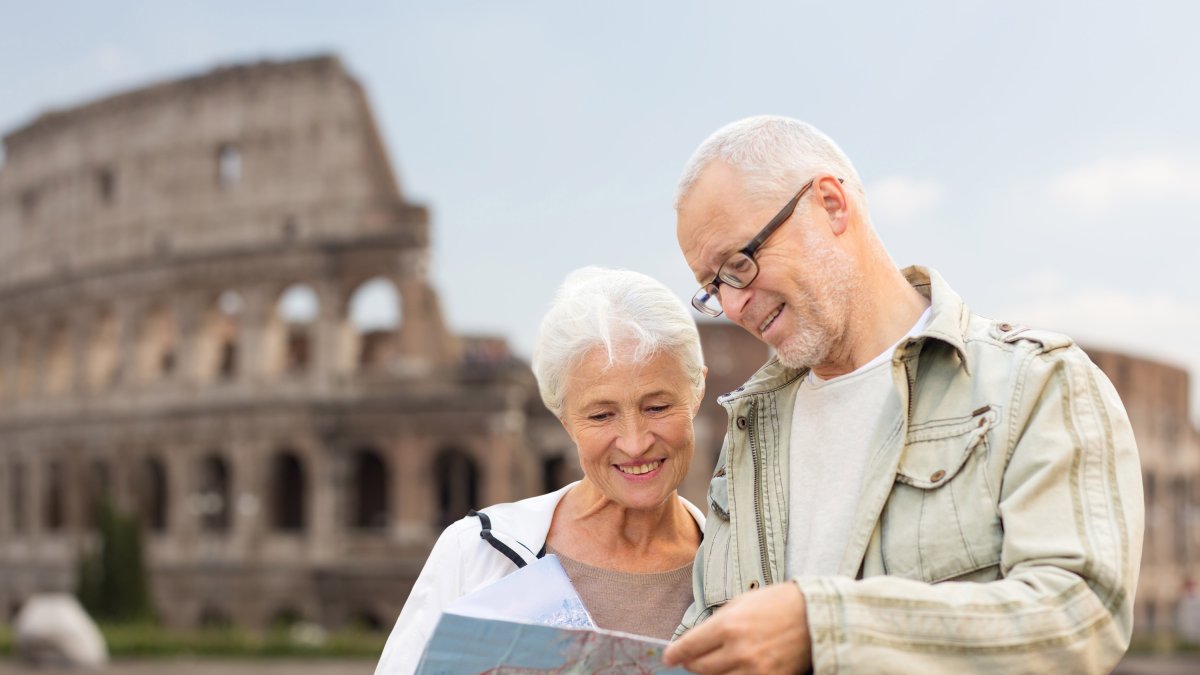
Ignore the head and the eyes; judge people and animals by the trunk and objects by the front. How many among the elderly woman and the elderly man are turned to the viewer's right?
0

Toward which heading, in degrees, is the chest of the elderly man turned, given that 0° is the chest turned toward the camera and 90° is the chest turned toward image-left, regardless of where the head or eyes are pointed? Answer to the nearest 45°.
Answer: approximately 45°

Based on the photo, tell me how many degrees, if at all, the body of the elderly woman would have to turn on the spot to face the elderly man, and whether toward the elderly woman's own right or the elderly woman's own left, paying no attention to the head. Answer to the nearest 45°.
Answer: approximately 45° to the elderly woman's own left

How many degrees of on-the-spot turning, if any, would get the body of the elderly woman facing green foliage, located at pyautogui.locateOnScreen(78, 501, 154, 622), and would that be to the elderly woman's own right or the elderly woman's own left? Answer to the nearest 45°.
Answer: approximately 180°

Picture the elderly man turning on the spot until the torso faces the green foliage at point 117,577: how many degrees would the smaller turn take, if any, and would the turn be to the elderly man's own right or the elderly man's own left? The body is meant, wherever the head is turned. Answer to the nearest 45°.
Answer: approximately 90° to the elderly man's own right

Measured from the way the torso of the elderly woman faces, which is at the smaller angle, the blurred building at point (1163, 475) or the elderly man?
the elderly man

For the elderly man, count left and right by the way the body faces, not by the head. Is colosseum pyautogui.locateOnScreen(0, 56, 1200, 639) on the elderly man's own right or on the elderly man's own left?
on the elderly man's own right

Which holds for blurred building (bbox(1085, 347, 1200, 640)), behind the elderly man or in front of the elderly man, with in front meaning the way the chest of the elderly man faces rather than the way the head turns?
behind

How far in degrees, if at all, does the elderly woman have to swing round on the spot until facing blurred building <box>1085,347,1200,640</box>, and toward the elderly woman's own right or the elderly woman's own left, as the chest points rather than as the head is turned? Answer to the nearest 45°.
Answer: approximately 135° to the elderly woman's own left

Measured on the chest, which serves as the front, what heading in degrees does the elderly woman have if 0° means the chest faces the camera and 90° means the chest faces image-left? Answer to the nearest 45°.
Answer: approximately 0°
